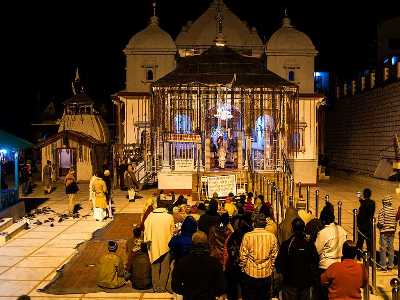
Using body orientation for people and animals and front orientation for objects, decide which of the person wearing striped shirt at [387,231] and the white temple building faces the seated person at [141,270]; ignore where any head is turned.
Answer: the white temple building

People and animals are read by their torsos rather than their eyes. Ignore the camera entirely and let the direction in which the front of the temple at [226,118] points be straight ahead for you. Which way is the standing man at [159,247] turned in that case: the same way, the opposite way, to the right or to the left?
the opposite way

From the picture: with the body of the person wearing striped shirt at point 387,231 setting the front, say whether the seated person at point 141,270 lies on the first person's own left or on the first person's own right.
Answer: on the first person's own left

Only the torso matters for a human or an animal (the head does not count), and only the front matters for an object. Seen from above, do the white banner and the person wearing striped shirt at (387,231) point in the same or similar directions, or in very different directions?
very different directions

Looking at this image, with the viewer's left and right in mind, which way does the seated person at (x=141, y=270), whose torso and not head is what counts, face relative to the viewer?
facing away from the viewer

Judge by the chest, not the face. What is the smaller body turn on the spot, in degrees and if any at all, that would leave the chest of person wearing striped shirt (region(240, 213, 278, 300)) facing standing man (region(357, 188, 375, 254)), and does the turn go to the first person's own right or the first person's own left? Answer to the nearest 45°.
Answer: approximately 45° to the first person's own right

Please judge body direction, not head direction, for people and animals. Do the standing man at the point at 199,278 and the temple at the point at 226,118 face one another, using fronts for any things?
yes

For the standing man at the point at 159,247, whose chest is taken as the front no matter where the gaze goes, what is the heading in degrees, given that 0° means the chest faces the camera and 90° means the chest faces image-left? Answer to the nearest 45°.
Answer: approximately 180°

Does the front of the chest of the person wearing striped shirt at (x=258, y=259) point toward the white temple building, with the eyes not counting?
yes

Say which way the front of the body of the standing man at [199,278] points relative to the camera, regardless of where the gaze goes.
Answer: away from the camera
